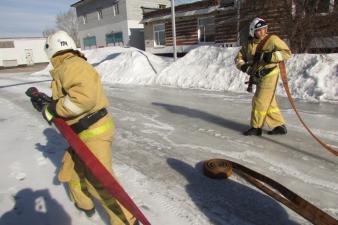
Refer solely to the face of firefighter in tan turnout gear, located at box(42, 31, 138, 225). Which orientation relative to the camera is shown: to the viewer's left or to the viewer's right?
to the viewer's left

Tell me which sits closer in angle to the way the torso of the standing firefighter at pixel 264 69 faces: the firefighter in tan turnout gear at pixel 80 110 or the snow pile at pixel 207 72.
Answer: the firefighter in tan turnout gear

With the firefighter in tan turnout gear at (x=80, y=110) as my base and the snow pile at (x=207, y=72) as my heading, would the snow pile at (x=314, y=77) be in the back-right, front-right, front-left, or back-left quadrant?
front-right

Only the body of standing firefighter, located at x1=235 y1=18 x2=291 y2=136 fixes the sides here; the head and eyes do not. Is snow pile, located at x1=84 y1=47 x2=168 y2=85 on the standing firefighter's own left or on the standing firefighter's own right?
on the standing firefighter's own right

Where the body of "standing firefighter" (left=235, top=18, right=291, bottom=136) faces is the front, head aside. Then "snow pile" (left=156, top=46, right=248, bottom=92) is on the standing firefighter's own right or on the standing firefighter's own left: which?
on the standing firefighter's own right

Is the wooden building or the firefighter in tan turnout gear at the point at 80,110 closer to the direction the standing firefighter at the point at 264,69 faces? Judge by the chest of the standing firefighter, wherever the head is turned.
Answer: the firefighter in tan turnout gear

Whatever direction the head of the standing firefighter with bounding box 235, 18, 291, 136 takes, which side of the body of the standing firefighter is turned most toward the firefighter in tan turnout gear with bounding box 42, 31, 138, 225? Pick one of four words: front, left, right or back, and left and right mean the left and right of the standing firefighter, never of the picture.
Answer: front

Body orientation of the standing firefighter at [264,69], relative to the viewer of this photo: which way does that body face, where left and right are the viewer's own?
facing the viewer and to the left of the viewer

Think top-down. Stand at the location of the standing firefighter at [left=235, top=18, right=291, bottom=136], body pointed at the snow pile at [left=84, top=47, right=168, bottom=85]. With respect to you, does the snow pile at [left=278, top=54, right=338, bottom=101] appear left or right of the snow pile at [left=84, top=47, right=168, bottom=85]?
right

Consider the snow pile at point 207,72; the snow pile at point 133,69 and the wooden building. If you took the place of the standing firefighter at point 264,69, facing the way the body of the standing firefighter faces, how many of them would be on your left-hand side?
0

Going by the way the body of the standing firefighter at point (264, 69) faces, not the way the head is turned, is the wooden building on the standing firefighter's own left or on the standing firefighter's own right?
on the standing firefighter's own right
